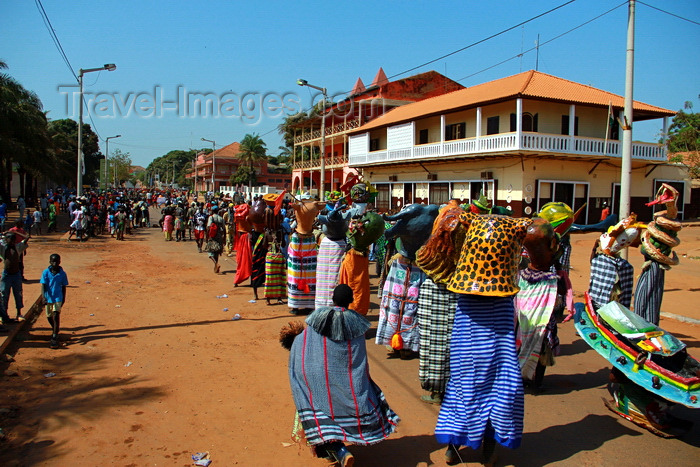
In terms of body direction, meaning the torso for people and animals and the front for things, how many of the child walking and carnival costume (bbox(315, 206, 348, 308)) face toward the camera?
1

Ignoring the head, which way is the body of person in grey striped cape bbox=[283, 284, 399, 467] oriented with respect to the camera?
away from the camera

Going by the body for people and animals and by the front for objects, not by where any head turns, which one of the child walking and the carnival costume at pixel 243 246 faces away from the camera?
the carnival costume

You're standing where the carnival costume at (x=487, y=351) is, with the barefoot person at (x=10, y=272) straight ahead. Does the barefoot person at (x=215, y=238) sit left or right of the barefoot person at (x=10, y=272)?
right

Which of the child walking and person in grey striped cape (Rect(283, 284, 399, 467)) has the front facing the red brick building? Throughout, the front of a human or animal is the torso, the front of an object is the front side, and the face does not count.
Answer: the person in grey striped cape

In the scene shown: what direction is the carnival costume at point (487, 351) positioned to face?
away from the camera

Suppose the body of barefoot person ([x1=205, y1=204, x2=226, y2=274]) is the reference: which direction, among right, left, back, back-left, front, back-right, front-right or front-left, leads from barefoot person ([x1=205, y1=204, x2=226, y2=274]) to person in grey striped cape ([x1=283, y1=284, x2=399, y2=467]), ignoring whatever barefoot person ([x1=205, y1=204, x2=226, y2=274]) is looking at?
back

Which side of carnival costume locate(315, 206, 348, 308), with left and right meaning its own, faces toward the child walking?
left

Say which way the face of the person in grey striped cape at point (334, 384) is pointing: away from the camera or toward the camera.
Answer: away from the camera

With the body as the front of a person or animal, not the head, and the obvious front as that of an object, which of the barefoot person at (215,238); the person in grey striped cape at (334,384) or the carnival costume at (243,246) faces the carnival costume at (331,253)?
the person in grey striped cape at (334,384)

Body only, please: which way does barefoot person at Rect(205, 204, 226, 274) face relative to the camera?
away from the camera
